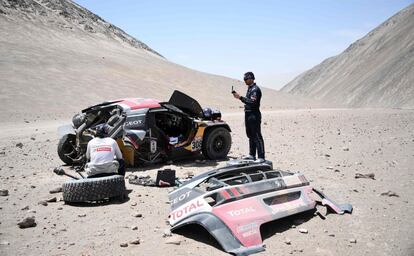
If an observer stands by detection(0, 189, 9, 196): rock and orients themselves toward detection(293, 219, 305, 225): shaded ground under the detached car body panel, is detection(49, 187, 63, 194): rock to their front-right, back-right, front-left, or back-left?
front-left

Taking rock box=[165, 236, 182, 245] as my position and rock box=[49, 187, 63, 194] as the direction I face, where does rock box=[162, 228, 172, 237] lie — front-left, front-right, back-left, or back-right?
front-right

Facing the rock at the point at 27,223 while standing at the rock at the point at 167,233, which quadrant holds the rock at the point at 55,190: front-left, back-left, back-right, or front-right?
front-right

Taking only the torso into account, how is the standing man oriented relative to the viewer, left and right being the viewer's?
facing to the left of the viewer

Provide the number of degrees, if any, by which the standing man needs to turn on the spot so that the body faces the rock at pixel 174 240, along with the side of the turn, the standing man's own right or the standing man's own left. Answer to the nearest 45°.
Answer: approximately 90° to the standing man's own left

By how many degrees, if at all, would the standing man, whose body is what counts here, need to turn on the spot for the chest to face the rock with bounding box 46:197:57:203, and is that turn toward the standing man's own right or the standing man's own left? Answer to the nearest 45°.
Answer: approximately 45° to the standing man's own left

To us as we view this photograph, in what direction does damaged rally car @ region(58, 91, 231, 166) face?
facing away from the viewer and to the right of the viewer

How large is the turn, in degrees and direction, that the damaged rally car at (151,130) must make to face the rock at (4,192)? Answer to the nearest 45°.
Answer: approximately 180°
